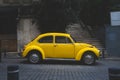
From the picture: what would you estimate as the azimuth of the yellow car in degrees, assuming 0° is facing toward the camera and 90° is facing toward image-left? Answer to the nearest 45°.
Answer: approximately 270°

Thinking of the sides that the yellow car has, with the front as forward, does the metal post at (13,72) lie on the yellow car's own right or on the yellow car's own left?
on the yellow car's own right

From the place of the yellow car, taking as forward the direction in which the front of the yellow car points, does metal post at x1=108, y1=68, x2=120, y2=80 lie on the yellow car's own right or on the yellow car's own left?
on the yellow car's own right
